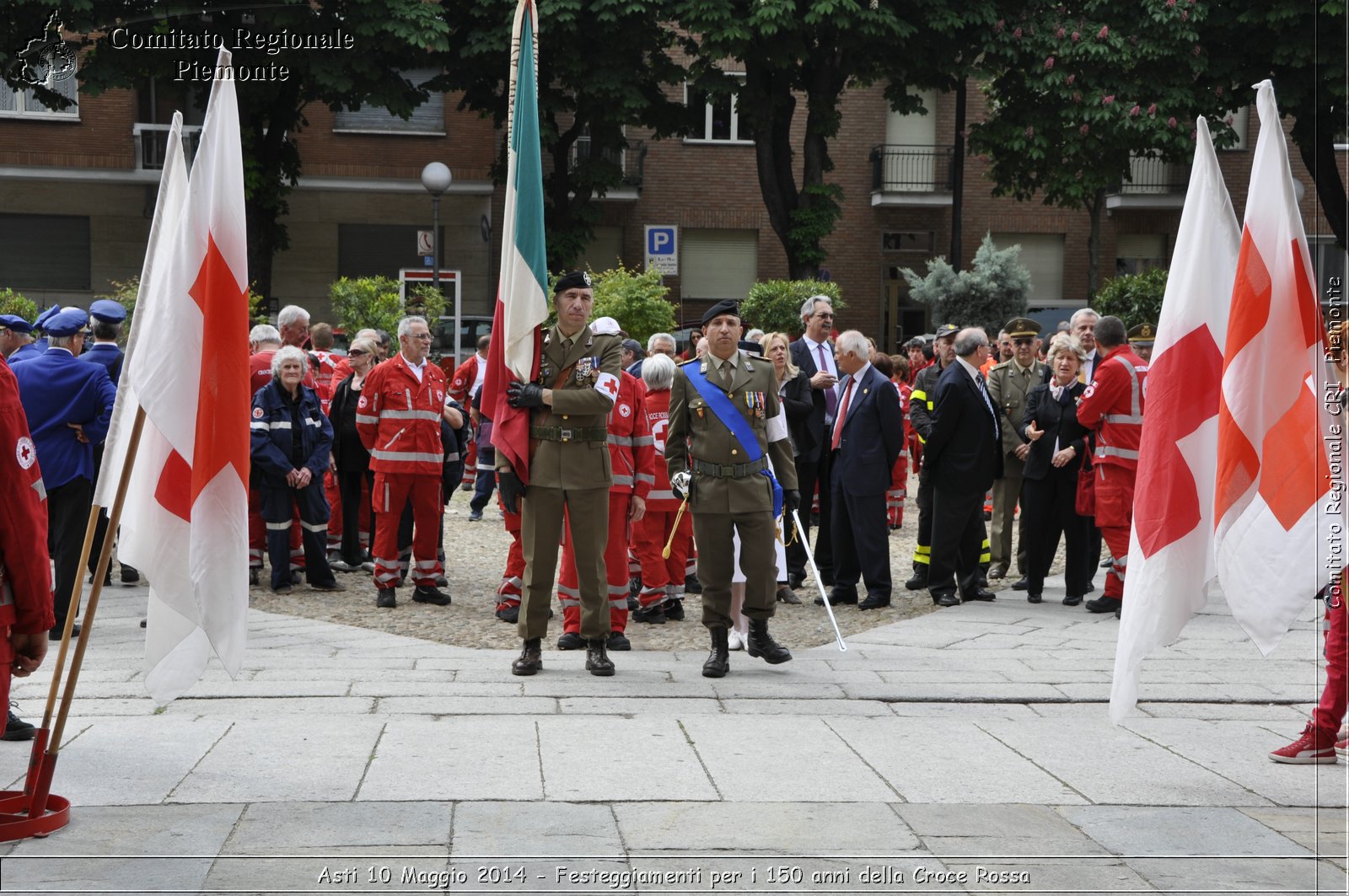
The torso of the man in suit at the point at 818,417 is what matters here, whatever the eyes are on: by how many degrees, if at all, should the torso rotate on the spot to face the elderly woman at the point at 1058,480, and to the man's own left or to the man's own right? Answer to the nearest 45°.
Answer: approximately 45° to the man's own left

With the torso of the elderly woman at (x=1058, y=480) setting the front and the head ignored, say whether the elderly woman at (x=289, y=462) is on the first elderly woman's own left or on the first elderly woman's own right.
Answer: on the first elderly woman's own right

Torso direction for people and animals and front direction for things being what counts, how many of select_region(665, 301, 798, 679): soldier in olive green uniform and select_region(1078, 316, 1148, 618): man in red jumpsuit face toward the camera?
1

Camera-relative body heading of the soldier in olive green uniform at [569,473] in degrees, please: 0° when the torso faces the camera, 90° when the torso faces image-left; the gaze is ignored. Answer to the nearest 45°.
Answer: approximately 0°

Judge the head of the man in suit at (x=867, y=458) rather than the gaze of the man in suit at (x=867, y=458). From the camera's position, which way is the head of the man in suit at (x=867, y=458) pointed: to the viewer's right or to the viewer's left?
to the viewer's left

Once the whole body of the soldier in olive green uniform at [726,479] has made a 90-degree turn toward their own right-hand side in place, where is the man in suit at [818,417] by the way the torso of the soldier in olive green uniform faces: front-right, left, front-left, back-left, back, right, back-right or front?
right

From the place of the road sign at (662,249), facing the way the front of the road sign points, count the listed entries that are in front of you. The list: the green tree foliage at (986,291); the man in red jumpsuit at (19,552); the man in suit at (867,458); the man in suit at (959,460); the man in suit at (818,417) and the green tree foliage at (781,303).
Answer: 4

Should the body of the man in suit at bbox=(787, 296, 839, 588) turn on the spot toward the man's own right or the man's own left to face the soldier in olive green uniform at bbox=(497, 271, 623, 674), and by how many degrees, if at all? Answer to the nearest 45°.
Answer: approximately 45° to the man's own right
